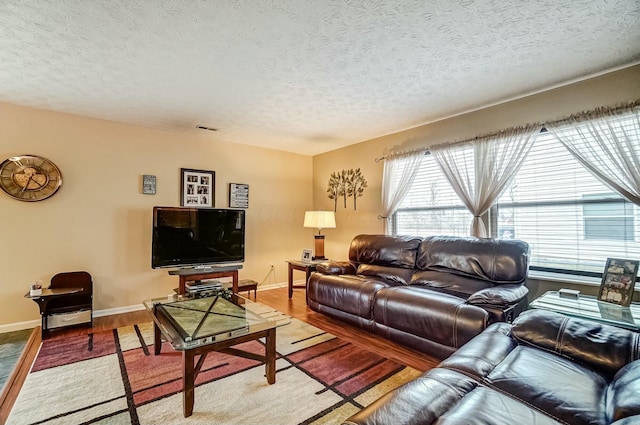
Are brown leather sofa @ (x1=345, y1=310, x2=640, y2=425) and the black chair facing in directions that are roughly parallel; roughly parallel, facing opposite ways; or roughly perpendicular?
roughly parallel, facing opposite ways

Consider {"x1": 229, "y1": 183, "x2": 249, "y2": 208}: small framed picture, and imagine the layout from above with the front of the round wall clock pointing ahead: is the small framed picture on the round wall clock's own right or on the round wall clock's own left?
on the round wall clock's own left

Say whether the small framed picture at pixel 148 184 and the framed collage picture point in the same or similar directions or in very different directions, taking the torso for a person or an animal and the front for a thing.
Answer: same or similar directions

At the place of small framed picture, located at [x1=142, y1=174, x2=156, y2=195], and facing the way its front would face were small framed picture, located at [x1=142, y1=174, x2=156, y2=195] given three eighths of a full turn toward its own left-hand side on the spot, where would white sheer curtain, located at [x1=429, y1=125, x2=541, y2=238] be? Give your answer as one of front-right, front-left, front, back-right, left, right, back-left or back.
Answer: right

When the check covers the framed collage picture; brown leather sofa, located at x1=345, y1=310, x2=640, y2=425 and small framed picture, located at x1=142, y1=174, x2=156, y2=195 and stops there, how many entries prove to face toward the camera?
2

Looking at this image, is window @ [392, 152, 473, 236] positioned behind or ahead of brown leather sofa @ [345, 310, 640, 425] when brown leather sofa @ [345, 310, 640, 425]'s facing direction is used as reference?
ahead

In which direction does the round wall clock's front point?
toward the camera

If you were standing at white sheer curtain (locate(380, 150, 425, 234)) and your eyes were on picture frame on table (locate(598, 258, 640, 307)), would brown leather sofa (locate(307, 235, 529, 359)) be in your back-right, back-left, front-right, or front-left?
front-right

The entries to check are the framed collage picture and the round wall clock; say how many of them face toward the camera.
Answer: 2

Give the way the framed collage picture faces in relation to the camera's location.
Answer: facing the viewer

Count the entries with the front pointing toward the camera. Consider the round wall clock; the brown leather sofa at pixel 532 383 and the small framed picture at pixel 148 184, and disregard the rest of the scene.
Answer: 2

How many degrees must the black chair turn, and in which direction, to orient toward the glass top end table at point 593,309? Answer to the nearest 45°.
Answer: approximately 90° to its left

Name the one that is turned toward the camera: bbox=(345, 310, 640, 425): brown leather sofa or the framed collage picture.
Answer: the framed collage picture

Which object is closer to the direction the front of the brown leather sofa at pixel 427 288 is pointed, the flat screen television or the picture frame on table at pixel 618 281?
the flat screen television

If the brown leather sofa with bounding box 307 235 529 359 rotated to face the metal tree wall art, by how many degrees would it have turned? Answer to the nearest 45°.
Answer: approximately 90° to its right
